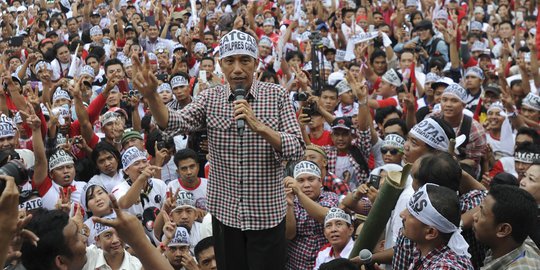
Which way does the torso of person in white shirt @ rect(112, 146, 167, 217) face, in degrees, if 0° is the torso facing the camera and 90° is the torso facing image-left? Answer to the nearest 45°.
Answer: approximately 315°

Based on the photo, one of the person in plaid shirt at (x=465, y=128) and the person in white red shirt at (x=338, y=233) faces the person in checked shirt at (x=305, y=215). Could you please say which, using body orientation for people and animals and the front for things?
the person in plaid shirt at (x=465, y=128)

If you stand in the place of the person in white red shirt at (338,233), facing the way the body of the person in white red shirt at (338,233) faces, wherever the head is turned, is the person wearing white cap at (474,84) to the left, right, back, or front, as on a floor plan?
back

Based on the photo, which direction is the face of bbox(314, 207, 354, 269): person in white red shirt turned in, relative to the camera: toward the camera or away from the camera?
toward the camera

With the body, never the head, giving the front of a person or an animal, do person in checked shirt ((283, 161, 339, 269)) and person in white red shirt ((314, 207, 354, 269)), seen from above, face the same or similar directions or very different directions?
same or similar directions

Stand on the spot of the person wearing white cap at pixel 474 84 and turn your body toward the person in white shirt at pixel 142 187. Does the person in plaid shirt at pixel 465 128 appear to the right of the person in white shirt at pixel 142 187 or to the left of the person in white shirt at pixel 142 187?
left

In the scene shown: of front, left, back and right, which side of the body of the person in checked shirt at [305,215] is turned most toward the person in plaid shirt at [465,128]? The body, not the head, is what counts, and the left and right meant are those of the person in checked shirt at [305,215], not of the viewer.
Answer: back

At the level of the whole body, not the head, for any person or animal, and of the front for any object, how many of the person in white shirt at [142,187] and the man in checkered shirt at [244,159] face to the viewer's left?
0

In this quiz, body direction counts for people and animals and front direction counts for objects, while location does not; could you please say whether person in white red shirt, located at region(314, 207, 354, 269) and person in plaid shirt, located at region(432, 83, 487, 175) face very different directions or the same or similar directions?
same or similar directions

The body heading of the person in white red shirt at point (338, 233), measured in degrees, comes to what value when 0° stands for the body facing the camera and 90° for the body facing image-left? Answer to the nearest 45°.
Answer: approximately 45°

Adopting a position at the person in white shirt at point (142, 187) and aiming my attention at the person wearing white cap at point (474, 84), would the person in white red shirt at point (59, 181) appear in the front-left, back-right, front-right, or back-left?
back-left

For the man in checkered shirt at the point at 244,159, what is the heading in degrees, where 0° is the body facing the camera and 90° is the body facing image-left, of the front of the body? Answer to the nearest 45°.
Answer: approximately 0°

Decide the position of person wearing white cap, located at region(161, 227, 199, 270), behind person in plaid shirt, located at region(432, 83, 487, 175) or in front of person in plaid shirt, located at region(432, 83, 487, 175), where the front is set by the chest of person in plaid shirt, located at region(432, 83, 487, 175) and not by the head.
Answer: in front

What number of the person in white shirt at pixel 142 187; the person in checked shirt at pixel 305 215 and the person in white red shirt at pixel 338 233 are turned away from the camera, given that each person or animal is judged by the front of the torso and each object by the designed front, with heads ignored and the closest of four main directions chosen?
0

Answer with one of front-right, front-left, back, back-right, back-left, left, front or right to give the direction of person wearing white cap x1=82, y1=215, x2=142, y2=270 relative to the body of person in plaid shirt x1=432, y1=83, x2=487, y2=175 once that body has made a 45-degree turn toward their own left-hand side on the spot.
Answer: front-right

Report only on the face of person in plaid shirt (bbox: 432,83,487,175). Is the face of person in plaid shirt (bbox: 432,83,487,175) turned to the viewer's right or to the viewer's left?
to the viewer's left

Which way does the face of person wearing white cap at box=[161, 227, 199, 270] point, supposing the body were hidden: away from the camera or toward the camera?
toward the camera
